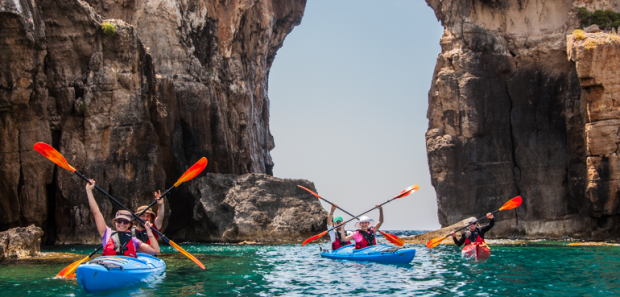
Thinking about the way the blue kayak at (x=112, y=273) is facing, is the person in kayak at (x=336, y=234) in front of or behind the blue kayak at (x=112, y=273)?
behind

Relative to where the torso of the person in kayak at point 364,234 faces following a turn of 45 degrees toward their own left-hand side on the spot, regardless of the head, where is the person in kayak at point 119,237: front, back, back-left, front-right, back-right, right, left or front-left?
back-right

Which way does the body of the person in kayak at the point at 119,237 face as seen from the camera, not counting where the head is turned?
toward the camera

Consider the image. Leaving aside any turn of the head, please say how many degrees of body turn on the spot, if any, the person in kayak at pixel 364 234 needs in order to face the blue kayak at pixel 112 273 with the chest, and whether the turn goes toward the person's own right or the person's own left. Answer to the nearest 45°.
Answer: approximately 90° to the person's own right

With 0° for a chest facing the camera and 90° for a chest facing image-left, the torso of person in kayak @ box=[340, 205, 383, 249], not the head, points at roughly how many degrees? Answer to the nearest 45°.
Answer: approximately 315°

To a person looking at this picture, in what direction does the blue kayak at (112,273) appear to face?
facing the viewer and to the left of the viewer

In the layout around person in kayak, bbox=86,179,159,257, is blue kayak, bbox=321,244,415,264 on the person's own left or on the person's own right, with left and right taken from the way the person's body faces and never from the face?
on the person's own left
